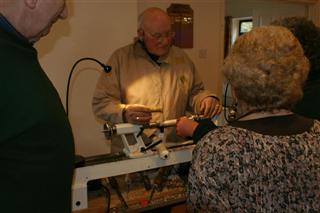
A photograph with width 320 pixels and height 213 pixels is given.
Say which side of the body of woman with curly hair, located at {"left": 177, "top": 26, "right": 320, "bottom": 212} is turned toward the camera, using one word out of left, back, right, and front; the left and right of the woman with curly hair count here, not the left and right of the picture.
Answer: back

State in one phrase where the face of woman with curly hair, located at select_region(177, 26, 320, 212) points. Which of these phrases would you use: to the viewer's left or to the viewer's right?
to the viewer's left

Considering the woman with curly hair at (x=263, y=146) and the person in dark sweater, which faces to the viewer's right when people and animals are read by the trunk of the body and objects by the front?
the person in dark sweater

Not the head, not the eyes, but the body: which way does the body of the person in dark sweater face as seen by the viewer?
to the viewer's right

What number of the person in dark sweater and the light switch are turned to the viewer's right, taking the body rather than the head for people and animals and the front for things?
1

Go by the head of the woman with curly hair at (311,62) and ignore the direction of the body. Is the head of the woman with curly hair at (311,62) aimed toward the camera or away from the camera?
away from the camera
